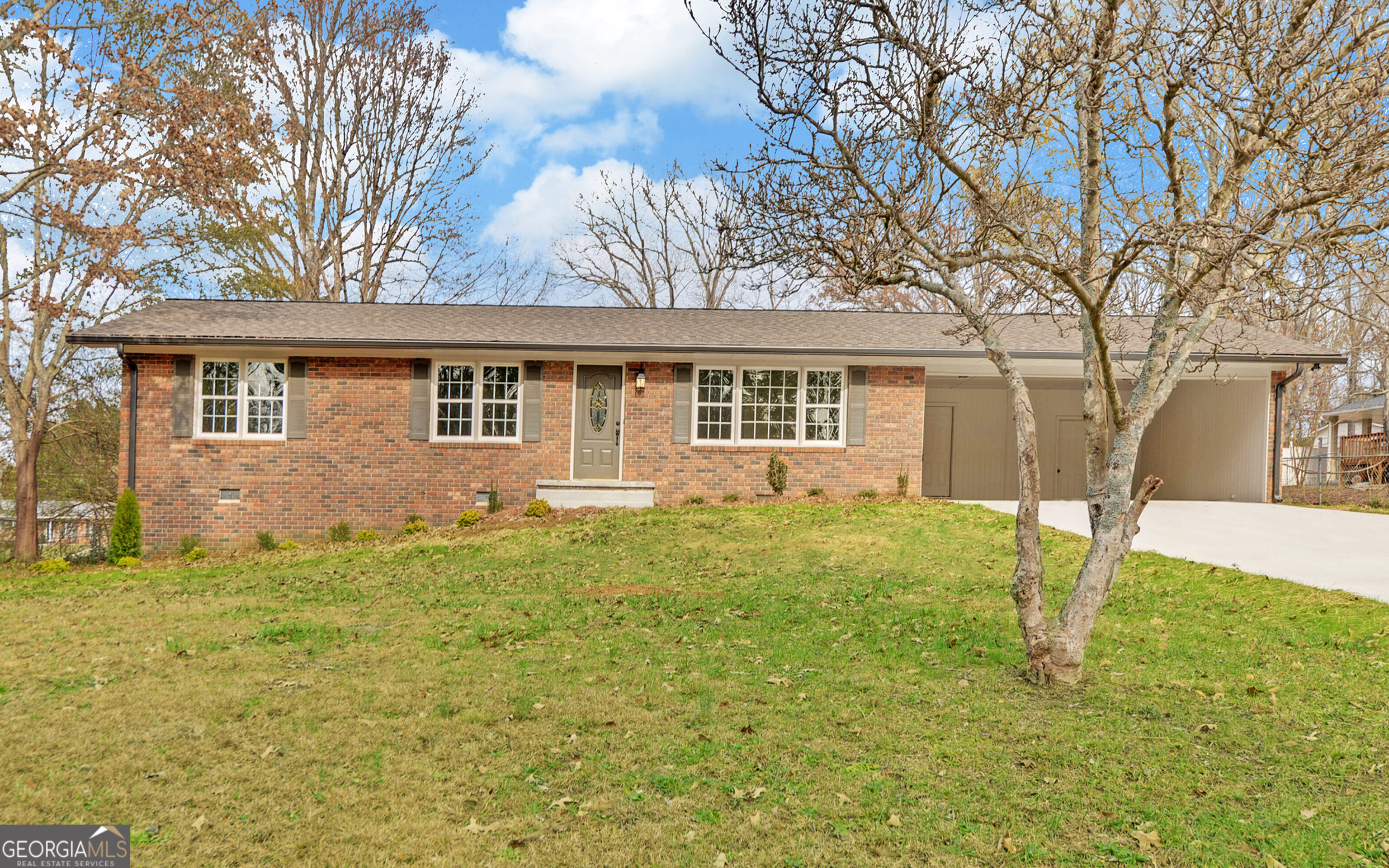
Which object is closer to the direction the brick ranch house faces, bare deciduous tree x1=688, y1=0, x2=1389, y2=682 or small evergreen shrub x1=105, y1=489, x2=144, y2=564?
the bare deciduous tree

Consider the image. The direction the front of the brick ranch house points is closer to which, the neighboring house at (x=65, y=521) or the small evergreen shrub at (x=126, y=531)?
the small evergreen shrub

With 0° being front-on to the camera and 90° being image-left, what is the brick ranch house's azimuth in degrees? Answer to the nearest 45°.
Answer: approximately 0°

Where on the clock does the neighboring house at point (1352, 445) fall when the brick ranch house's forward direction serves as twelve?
The neighboring house is roughly at 8 o'clock from the brick ranch house.

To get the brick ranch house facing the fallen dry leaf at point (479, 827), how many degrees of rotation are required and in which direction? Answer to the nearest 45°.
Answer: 0° — it already faces it

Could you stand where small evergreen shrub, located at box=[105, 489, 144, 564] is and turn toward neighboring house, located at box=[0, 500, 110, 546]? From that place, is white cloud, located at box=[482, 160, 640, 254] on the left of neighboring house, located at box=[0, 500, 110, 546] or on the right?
right

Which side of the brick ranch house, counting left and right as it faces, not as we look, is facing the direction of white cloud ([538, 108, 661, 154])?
back

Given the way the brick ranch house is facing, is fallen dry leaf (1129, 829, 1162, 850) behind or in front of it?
in front

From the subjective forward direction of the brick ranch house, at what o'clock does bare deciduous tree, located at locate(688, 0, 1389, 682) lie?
The bare deciduous tree is roughly at 11 o'clock from the brick ranch house.

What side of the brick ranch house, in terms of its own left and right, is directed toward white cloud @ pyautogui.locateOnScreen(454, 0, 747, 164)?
back

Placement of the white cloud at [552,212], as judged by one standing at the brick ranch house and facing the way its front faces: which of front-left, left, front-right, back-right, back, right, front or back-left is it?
back

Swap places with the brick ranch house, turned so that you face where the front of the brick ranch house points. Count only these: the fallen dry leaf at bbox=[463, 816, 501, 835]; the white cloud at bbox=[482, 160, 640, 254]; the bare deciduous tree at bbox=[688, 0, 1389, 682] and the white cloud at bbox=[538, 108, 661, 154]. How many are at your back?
2
